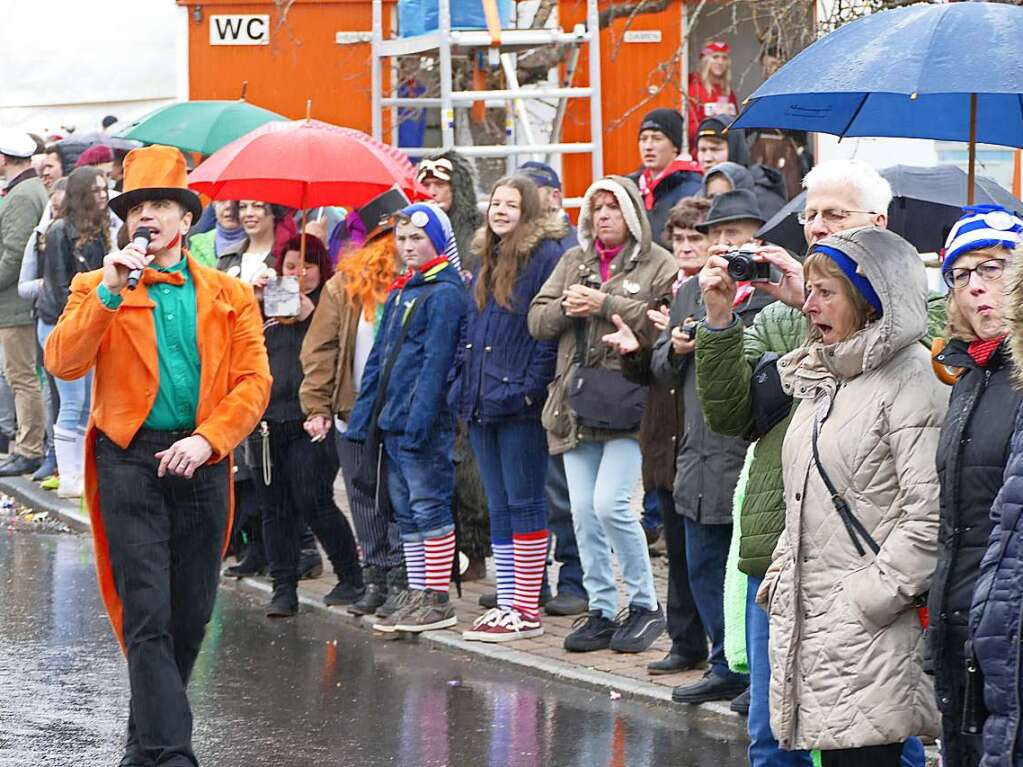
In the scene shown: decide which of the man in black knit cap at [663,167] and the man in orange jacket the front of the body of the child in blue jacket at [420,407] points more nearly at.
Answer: the man in orange jacket

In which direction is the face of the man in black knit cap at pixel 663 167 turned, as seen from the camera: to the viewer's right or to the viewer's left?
to the viewer's left

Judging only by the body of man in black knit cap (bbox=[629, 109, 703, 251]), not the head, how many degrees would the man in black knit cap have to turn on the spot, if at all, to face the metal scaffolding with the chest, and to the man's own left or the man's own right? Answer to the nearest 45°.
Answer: approximately 90° to the man's own right

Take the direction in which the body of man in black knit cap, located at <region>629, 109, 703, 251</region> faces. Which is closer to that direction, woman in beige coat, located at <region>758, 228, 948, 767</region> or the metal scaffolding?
the woman in beige coat

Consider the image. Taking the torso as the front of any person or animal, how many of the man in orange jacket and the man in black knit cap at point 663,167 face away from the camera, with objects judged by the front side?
0

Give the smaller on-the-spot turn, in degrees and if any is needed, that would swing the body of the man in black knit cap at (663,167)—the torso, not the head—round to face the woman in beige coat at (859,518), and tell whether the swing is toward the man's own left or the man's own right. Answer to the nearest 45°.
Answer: approximately 45° to the man's own left

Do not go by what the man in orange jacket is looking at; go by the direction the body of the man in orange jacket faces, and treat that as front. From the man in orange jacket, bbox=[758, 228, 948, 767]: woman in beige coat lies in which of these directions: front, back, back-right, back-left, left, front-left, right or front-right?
front-left

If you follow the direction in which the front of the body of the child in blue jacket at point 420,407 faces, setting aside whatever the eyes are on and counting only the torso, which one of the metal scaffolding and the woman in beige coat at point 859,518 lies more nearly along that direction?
the woman in beige coat

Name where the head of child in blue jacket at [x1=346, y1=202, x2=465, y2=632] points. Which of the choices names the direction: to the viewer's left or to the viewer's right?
to the viewer's left

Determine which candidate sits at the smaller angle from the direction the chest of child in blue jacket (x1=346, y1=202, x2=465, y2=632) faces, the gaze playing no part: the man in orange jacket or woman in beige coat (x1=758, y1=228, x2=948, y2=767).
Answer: the man in orange jacket

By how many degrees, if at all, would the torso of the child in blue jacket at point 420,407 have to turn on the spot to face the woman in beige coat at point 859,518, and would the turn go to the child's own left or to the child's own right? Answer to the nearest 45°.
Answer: approximately 45° to the child's own left

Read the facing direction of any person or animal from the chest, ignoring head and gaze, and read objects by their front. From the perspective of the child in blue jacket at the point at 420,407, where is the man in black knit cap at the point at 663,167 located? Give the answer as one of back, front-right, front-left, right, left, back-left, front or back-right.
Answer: back
